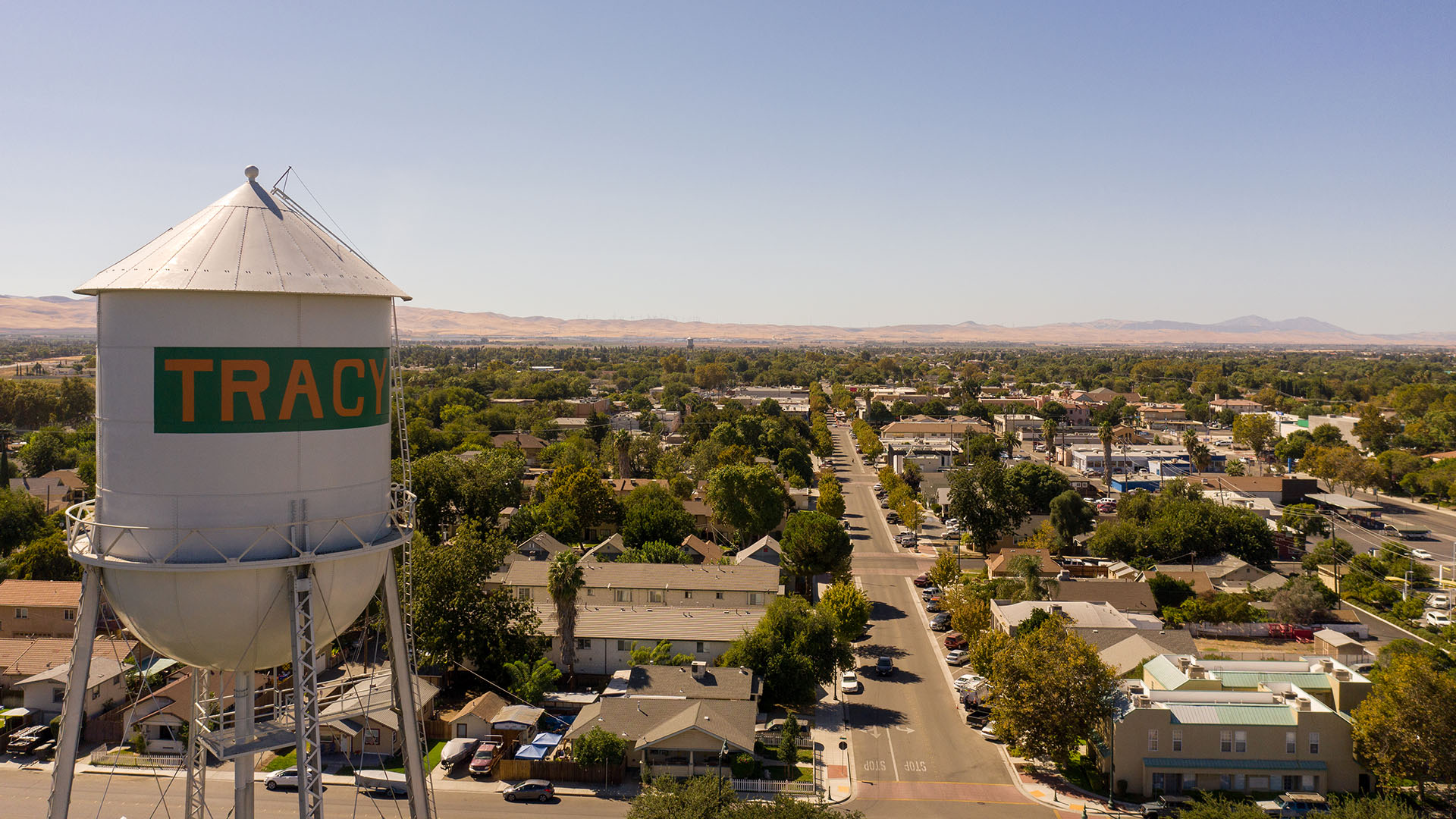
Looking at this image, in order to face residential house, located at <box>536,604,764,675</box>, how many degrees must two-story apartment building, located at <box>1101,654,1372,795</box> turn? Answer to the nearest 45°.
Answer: approximately 90° to its right

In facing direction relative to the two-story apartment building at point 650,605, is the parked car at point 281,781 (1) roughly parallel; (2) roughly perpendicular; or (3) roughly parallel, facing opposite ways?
roughly perpendicular

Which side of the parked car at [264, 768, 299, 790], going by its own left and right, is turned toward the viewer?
left

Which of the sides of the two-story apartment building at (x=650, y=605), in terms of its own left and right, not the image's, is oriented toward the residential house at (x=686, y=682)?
front

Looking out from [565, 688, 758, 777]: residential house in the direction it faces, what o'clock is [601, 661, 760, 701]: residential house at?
[601, 661, 760, 701]: residential house is roughly at 6 o'clock from [565, 688, 758, 777]: residential house.

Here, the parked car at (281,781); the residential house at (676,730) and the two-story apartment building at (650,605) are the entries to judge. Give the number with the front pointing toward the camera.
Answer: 2

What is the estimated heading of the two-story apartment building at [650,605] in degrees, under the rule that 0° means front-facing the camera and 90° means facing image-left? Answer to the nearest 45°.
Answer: approximately 0°

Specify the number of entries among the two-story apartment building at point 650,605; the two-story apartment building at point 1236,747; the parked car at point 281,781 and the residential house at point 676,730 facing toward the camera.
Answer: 3

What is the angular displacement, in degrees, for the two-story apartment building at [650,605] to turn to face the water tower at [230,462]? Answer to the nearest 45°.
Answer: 0° — it already faces it

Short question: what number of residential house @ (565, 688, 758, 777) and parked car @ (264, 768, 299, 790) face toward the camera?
1

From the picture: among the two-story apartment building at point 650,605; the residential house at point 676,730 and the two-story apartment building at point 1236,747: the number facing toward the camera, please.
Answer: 3

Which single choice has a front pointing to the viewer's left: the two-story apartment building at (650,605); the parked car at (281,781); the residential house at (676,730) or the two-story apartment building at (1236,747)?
the parked car

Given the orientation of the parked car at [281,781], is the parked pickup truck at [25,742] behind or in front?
in front

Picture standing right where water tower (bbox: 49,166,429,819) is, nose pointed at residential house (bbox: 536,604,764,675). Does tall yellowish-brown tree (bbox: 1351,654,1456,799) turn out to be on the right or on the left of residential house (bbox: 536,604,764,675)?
right
